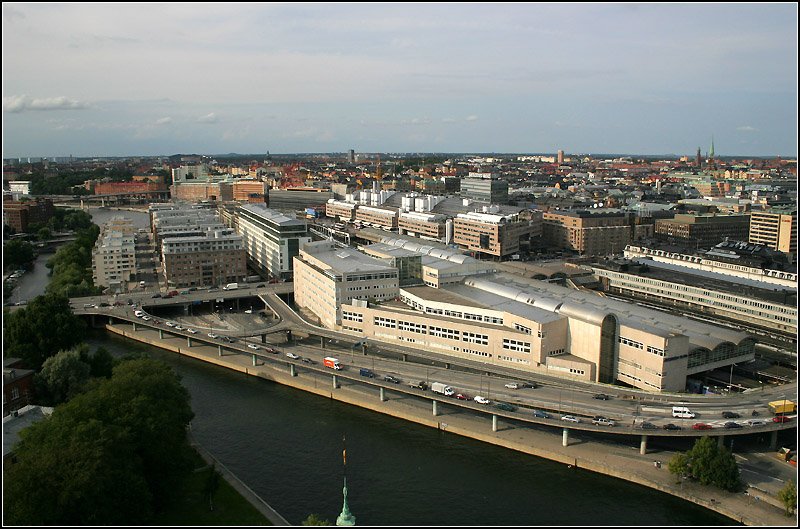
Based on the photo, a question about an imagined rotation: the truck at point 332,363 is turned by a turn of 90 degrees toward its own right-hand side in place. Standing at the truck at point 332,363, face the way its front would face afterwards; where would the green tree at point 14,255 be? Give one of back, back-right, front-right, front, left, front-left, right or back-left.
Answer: right

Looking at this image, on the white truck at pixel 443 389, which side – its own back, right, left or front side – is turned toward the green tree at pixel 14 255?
back

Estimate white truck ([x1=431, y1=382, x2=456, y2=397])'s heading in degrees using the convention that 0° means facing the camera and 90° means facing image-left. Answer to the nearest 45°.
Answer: approximately 315°

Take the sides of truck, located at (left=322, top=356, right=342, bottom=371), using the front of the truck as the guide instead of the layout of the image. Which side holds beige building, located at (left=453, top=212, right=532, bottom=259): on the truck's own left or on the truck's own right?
on the truck's own left

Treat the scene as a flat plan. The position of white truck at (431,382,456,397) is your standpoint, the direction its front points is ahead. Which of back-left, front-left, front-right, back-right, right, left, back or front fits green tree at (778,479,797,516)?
front

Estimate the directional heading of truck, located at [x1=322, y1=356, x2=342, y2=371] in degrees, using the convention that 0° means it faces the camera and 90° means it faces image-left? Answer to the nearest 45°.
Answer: approximately 315°

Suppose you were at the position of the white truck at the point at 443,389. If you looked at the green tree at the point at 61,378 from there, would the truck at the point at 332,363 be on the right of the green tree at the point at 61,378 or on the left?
right

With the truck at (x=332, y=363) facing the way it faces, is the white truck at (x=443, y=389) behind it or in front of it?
in front

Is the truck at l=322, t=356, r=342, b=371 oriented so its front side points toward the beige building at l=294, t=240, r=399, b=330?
no

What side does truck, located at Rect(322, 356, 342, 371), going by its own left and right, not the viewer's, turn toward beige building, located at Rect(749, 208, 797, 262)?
left

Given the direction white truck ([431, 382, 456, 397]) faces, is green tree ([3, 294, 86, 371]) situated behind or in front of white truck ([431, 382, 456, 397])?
behind

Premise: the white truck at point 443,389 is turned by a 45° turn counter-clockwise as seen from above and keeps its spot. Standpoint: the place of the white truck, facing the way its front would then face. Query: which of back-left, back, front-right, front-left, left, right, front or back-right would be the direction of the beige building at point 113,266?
back-left

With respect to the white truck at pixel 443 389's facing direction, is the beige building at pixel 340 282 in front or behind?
behind

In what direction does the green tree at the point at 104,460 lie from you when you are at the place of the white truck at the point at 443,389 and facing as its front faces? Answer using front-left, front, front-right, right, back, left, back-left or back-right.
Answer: right

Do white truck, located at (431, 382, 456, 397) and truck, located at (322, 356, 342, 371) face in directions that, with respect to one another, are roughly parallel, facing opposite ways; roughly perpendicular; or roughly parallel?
roughly parallel
